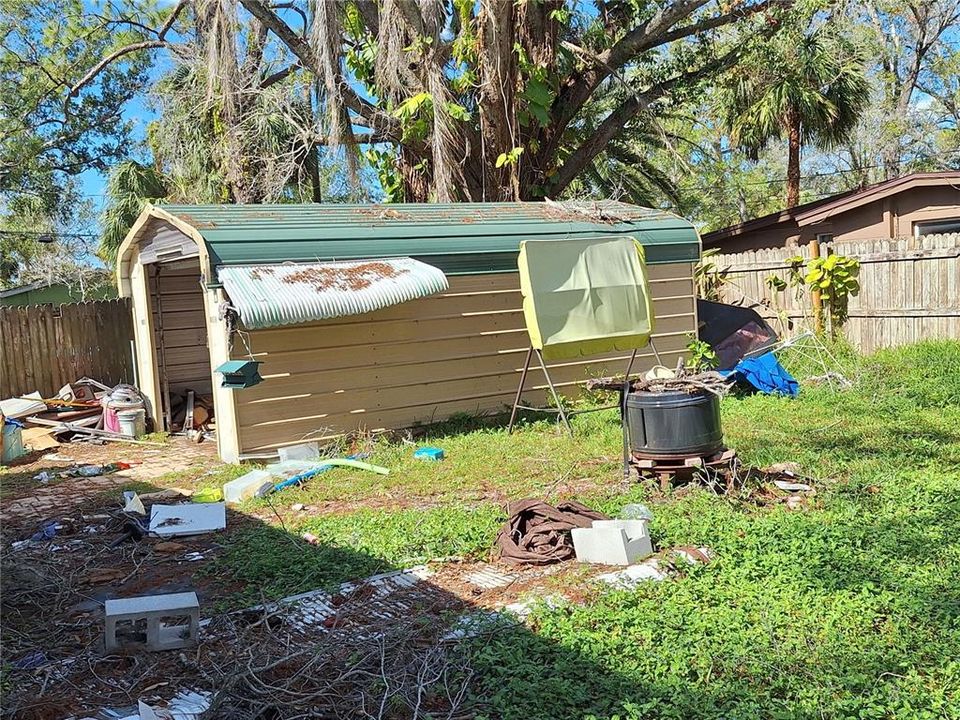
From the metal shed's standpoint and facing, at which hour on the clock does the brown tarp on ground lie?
The brown tarp on ground is roughly at 10 o'clock from the metal shed.

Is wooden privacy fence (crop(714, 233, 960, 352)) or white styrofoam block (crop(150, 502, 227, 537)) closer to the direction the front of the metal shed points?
the white styrofoam block

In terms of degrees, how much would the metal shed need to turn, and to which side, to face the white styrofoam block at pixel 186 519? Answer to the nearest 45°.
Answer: approximately 45° to its left

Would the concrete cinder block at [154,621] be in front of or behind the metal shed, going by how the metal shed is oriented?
in front

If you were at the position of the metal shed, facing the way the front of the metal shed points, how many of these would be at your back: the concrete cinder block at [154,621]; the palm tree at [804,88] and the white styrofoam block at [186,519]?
1

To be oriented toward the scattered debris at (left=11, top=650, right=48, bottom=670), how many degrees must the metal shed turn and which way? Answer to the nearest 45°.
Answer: approximately 45° to its left

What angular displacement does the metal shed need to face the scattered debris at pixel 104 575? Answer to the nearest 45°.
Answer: approximately 45° to its left

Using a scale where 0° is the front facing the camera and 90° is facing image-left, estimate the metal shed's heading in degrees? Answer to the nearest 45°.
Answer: approximately 45°
